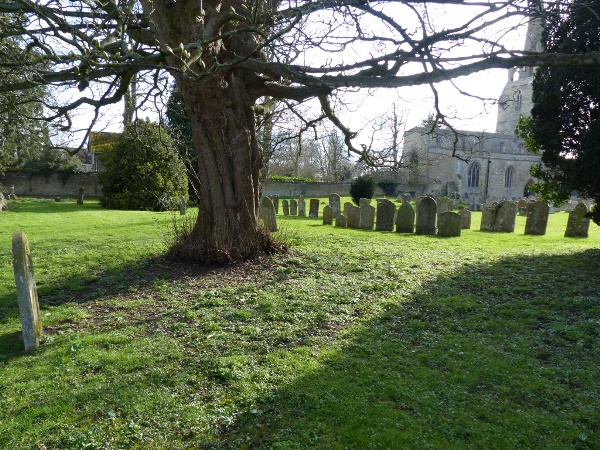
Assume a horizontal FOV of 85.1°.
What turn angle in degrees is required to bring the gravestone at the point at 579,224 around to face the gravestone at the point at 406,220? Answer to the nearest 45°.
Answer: approximately 45° to its right

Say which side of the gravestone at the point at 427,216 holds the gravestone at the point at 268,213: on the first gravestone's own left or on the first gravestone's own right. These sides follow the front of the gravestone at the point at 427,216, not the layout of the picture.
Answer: on the first gravestone's own right

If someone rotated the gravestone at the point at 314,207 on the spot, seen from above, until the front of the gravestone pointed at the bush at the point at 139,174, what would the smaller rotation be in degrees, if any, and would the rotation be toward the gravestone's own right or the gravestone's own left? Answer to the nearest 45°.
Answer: approximately 90° to the gravestone's own right

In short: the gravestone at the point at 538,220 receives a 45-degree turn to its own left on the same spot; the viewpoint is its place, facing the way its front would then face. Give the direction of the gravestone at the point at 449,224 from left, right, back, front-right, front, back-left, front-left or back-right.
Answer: right

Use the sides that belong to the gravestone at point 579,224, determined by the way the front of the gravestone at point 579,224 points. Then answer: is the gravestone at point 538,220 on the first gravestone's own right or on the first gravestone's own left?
on the first gravestone's own right

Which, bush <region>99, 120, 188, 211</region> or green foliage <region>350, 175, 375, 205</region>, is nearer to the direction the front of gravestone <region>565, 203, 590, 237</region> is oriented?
the bush

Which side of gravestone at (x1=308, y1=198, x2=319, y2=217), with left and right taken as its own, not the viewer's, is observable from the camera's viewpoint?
front

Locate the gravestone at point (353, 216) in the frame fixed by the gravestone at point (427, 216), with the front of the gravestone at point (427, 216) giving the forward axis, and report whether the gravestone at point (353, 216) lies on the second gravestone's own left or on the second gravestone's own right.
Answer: on the second gravestone's own right

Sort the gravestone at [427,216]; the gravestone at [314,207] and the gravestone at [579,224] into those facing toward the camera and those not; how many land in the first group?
3

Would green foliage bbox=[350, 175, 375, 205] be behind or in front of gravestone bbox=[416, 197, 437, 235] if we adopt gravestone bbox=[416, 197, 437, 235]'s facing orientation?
behind

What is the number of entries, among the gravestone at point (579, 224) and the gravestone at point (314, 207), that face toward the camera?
2

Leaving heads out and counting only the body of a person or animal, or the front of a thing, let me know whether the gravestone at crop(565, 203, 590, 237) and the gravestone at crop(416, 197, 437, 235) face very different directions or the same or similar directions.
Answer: same or similar directions

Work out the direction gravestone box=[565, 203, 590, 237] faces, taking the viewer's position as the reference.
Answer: facing the viewer

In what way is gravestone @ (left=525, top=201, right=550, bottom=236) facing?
toward the camera

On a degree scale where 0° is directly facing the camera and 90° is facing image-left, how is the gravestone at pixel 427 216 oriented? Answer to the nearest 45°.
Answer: approximately 0°
